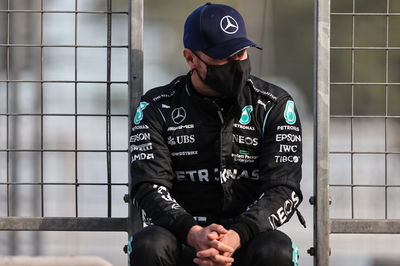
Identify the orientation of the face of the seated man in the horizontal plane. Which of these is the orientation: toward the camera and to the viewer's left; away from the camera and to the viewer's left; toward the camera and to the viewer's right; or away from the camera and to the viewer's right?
toward the camera and to the viewer's right

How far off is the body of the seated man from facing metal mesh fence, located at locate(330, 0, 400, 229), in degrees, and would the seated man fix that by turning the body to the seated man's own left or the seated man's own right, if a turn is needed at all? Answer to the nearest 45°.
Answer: approximately 135° to the seated man's own left

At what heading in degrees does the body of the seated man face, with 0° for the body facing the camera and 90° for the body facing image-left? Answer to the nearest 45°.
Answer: approximately 0°

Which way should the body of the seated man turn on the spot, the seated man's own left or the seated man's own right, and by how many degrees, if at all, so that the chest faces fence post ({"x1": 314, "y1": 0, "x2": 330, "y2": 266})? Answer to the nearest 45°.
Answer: approximately 135° to the seated man's own left

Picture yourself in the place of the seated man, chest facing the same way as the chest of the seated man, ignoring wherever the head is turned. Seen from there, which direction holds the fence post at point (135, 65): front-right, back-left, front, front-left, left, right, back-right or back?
back-right
